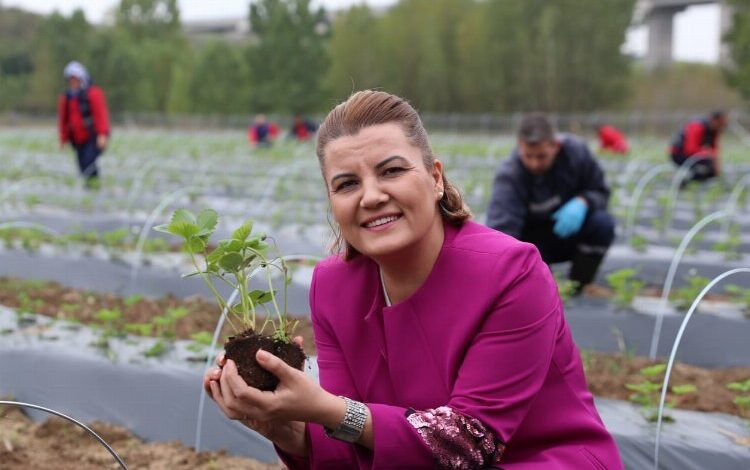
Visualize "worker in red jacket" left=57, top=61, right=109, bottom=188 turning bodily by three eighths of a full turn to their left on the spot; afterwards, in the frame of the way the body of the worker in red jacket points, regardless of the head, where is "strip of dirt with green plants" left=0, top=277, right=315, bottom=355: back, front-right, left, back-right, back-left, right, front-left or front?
right

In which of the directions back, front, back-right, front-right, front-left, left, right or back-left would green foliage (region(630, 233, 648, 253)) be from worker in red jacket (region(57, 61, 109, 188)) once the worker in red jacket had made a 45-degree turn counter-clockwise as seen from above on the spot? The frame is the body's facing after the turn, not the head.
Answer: front-left

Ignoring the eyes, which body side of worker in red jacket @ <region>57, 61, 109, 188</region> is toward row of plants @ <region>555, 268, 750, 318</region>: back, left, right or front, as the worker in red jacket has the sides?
left

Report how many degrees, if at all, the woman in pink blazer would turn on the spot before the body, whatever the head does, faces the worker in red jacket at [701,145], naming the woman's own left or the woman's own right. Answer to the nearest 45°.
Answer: approximately 135° to the woman's own right

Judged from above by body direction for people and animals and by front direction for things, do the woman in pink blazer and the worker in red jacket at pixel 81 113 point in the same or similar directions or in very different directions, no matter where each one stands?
same or similar directions

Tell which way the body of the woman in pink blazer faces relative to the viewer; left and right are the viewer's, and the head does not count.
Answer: facing the viewer and to the left of the viewer

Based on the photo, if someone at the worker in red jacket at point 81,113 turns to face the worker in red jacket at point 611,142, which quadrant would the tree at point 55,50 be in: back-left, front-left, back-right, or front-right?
front-left

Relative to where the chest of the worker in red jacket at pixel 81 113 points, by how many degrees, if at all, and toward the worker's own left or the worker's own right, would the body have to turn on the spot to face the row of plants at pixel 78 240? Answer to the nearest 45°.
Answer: approximately 45° to the worker's own left

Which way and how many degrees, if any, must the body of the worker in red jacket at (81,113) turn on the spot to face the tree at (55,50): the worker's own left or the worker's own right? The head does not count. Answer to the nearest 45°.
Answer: approximately 135° to the worker's own right

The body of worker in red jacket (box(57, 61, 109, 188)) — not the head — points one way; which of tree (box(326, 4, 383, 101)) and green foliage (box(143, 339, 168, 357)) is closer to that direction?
the green foliage

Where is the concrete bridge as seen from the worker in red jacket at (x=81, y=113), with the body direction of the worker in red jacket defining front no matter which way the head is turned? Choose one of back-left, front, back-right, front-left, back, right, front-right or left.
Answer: back

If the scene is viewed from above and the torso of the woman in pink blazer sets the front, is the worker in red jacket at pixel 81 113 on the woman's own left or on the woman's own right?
on the woman's own right

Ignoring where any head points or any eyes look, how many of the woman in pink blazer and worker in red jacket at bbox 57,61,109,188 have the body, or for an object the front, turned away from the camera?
0
